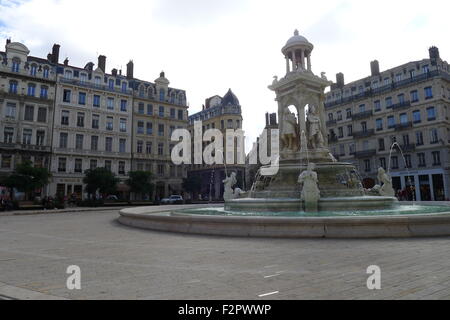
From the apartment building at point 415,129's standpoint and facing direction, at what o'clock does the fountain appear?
The fountain is roughly at 11 o'clock from the apartment building.

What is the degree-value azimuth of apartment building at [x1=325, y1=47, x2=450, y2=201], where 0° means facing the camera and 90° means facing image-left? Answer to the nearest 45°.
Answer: approximately 45°

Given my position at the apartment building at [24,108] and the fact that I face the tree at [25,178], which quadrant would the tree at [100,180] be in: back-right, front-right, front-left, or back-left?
front-left

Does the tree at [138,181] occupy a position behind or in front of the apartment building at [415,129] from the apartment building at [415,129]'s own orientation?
in front

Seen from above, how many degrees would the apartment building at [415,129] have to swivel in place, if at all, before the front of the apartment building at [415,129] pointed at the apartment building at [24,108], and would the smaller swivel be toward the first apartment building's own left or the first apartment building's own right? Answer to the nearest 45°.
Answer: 0° — it already faces it

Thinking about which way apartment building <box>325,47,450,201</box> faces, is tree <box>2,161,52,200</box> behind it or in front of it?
in front

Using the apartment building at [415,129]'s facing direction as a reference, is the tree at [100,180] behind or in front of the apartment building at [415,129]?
in front
